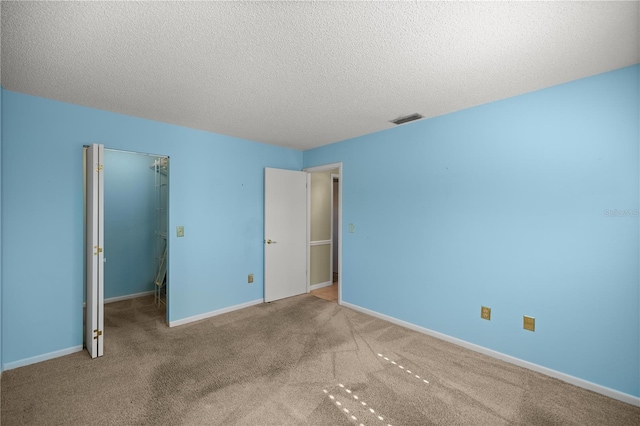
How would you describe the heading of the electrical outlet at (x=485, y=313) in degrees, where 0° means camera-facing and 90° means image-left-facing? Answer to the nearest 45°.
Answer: approximately 45°

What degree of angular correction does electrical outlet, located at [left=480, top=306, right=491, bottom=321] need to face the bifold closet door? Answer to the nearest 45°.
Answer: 0° — it already faces it

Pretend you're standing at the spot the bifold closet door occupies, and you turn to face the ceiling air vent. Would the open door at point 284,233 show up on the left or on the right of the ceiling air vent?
left

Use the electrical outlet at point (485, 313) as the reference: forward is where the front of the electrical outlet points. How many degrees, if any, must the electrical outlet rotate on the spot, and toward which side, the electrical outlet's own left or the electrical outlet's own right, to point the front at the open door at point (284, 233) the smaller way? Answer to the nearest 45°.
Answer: approximately 45° to the electrical outlet's own right

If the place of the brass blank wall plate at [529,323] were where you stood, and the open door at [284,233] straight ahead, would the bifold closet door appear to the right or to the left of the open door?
left
